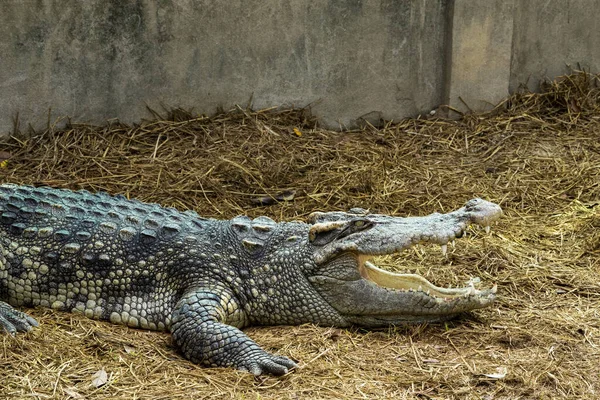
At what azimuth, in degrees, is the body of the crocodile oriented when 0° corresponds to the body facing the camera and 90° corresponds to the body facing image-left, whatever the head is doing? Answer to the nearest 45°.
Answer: approximately 270°
